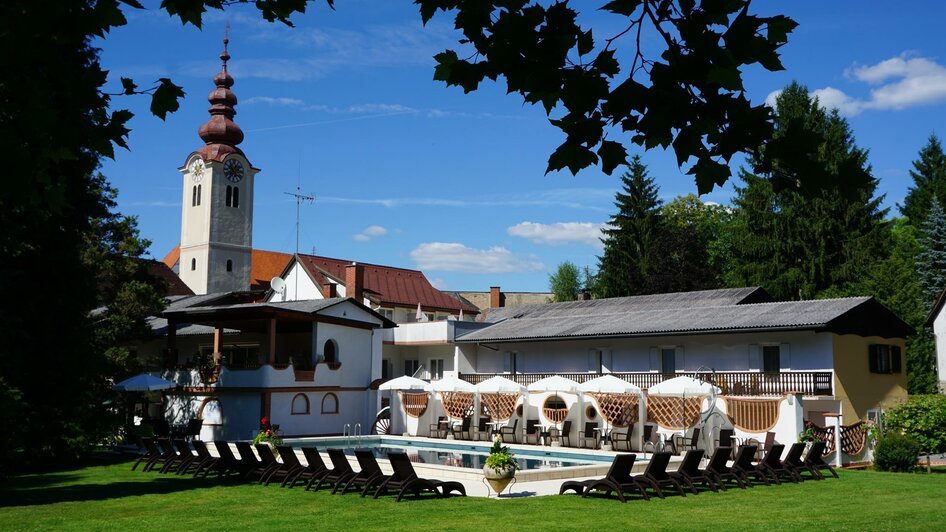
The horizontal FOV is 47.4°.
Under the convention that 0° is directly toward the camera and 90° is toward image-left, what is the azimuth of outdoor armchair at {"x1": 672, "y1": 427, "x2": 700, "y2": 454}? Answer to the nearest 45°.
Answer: approximately 45°

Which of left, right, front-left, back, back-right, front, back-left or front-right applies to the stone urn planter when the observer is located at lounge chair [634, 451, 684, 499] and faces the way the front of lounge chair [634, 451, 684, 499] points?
front-left

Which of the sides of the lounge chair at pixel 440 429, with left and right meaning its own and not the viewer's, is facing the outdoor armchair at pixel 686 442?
left

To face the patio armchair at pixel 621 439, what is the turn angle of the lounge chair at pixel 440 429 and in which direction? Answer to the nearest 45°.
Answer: approximately 90° to its left

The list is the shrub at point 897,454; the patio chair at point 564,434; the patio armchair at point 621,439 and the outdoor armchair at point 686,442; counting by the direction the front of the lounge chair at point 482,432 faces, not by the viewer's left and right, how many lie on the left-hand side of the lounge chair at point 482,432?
4

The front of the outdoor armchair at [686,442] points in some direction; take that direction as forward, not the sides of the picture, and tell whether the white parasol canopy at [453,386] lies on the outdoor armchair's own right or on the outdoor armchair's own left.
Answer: on the outdoor armchair's own right

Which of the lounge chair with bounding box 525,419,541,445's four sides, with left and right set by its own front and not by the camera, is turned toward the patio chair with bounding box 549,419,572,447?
left

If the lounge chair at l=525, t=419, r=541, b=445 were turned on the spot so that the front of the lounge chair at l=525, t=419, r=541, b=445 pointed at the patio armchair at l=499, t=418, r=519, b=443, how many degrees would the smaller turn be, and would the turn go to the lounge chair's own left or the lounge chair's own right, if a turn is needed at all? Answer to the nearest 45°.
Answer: approximately 90° to the lounge chair's own right
